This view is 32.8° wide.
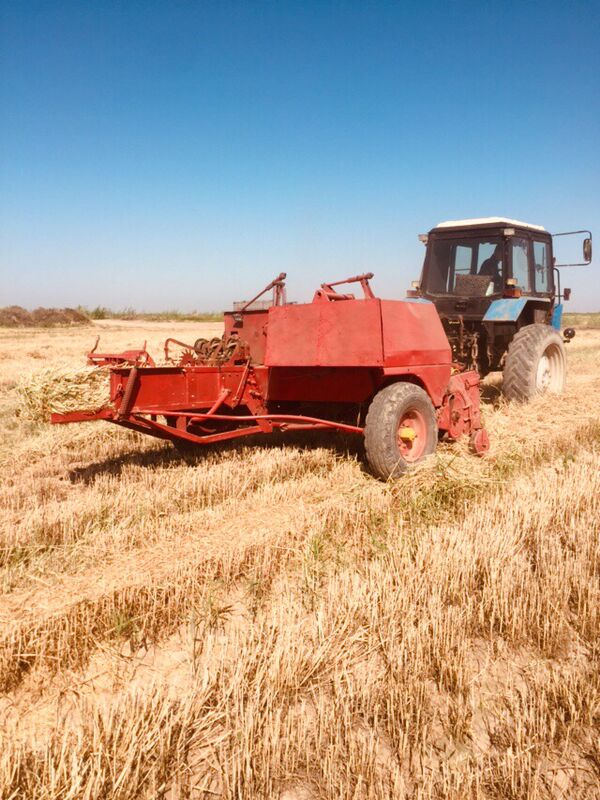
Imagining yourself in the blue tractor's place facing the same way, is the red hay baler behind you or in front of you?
behind

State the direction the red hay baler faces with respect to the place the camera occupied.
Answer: facing away from the viewer and to the right of the viewer

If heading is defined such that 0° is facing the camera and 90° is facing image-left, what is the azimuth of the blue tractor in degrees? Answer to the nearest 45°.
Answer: approximately 225°

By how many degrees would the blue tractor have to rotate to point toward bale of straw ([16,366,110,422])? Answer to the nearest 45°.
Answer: approximately 180°
